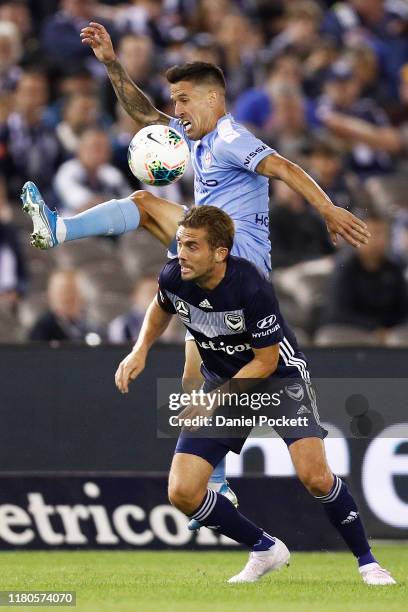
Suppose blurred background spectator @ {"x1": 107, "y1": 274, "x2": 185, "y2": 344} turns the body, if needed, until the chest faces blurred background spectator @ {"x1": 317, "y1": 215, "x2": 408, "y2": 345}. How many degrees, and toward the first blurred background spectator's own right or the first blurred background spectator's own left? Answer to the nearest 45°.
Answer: approximately 90° to the first blurred background spectator's own left

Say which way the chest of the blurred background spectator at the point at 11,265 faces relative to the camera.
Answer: toward the camera

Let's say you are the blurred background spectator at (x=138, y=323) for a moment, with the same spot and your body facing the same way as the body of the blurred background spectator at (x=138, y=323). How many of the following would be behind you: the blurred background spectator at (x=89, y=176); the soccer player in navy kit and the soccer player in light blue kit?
1

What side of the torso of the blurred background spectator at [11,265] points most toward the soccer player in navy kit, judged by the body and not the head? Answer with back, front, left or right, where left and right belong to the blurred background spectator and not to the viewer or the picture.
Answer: front

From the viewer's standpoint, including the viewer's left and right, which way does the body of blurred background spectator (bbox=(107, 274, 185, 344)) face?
facing the viewer

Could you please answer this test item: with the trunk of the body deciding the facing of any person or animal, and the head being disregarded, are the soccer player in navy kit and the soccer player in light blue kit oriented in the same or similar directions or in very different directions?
same or similar directions

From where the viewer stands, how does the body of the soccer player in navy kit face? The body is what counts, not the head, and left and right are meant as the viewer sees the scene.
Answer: facing the viewer and to the left of the viewer

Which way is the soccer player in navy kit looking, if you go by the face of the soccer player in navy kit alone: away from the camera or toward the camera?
toward the camera

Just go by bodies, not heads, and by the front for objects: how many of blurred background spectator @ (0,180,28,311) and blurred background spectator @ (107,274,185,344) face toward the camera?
2

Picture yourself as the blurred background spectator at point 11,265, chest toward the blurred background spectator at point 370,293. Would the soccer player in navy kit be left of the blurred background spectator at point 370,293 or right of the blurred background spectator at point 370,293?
right

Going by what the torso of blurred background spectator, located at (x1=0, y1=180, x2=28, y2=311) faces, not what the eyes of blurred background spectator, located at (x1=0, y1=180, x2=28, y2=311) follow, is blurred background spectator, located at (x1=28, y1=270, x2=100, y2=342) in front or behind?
in front

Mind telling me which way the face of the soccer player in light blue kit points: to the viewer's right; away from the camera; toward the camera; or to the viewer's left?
to the viewer's left

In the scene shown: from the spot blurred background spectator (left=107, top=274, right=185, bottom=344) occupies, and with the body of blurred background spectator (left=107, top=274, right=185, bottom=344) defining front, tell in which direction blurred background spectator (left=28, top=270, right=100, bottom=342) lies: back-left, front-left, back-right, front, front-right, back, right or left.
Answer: right
